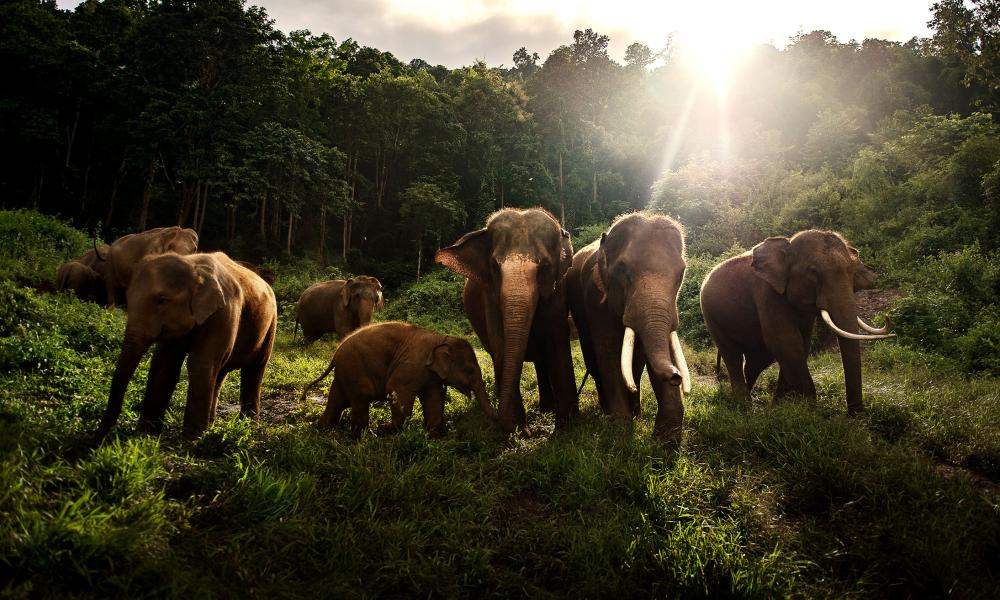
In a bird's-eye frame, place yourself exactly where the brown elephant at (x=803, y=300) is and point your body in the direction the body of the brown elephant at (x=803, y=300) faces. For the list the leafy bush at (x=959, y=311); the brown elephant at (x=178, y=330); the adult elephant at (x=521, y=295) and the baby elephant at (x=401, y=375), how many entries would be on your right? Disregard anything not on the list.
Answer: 3

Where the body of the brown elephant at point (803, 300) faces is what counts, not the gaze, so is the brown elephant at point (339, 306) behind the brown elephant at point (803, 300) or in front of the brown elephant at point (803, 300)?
behind

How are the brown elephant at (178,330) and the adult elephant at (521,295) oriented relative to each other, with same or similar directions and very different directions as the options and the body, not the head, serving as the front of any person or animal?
same or similar directions

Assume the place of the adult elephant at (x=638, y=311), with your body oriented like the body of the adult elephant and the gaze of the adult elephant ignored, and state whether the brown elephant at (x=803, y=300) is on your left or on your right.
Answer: on your left

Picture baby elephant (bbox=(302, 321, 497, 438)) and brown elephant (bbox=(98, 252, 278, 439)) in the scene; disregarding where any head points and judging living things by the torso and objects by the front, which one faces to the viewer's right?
the baby elephant

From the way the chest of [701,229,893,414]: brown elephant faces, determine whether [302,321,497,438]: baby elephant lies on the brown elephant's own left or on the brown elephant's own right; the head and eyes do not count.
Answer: on the brown elephant's own right

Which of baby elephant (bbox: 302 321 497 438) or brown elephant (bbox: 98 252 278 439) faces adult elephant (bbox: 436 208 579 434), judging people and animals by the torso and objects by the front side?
the baby elephant

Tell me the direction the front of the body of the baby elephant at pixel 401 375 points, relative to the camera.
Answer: to the viewer's right

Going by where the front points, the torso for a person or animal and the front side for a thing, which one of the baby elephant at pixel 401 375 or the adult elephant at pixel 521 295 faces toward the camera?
the adult elephant

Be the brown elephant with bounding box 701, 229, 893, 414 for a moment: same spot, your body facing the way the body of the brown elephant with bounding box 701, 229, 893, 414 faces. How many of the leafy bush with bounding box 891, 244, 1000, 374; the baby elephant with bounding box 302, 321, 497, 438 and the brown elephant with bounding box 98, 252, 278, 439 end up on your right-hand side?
2

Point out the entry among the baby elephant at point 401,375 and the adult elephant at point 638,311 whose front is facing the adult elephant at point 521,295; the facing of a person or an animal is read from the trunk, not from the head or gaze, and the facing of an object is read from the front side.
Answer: the baby elephant

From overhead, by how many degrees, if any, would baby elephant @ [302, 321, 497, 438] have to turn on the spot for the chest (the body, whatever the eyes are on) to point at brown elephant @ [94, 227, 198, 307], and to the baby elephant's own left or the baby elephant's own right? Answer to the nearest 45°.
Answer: approximately 135° to the baby elephant's own left

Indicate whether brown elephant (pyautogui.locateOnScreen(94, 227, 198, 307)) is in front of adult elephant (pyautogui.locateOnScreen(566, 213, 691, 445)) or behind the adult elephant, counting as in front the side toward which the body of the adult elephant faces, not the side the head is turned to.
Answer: behind

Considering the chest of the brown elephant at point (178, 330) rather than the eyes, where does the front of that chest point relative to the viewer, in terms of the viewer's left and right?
facing the viewer and to the left of the viewer

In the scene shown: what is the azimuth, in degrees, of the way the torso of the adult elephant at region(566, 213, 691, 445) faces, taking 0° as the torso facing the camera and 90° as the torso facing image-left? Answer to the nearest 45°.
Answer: approximately 315°
